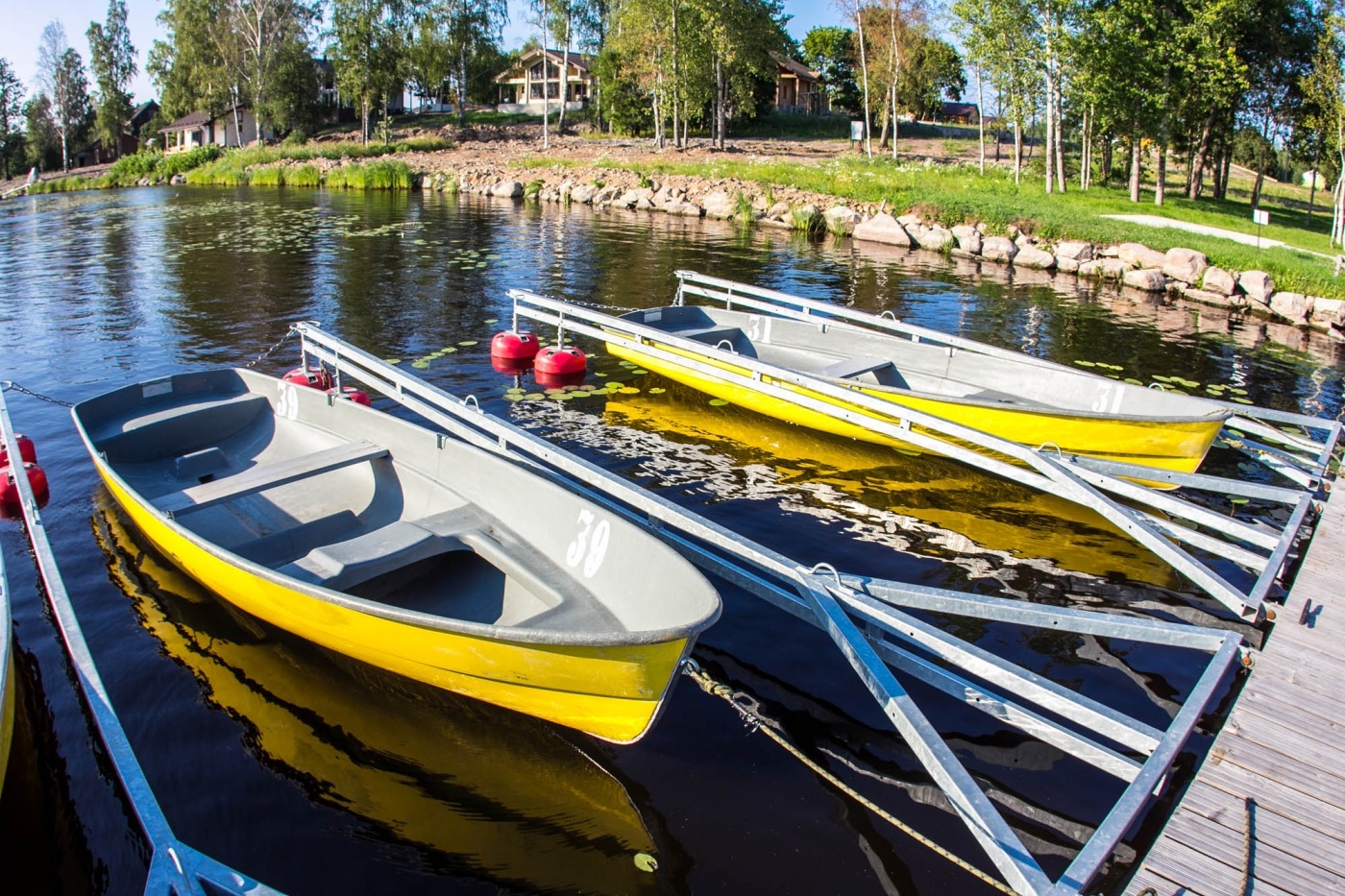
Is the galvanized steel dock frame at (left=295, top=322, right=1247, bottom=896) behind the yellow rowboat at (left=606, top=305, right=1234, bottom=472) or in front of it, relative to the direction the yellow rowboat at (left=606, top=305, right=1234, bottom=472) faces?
in front

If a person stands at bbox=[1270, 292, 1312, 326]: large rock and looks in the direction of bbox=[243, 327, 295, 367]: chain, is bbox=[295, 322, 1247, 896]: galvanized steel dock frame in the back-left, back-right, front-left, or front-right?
front-left

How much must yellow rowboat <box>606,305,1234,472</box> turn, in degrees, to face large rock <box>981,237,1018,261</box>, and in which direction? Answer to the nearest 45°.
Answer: approximately 135° to its left

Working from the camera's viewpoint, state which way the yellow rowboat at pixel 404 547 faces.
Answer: facing the viewer and to the right of the viewer

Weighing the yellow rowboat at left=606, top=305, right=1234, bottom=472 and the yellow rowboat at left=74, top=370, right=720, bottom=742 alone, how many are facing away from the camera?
0

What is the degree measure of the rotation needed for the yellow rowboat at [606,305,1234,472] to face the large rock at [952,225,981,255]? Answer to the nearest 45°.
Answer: approximately 135° to its left

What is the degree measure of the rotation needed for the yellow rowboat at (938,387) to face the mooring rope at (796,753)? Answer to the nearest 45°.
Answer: approximately 45° to its right
